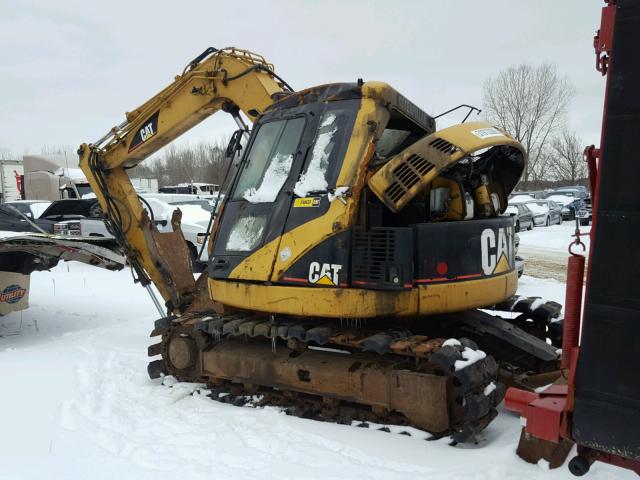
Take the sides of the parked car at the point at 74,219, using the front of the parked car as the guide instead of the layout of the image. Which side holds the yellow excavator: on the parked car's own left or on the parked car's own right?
on the parked car's own left

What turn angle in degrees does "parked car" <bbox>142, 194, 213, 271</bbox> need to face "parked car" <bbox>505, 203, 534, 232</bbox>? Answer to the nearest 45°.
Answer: approximately 90° to its left

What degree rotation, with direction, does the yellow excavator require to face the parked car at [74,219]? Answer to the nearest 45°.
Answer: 0° — it already faces it

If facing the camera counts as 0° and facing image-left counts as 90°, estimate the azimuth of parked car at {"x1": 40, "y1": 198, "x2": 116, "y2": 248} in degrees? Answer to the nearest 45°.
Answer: approximately 45°

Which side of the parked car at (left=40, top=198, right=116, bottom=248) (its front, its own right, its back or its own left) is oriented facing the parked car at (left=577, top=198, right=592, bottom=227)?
left

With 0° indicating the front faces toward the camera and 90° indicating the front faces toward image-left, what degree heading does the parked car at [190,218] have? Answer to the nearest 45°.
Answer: approximately 315°
